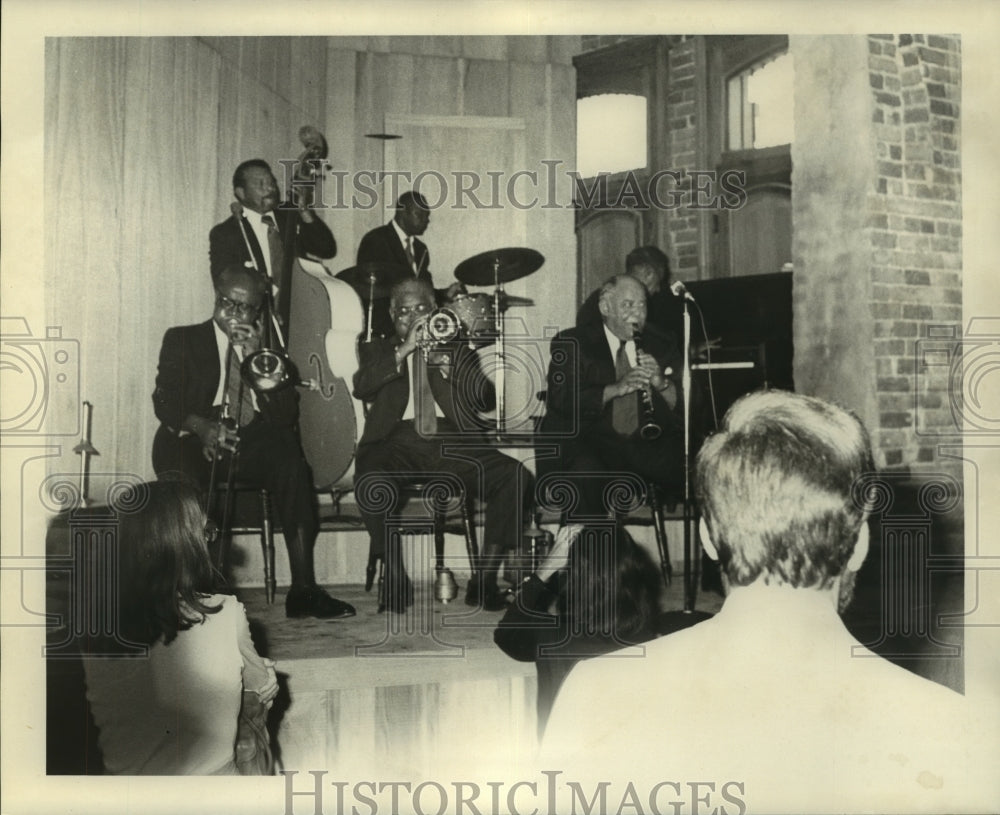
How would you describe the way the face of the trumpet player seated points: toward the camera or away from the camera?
toward the camera

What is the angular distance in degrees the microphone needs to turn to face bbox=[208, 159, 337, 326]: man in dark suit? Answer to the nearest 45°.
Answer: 0° — it already faces them

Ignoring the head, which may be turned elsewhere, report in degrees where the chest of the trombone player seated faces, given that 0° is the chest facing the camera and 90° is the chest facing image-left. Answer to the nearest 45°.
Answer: approximately 315°

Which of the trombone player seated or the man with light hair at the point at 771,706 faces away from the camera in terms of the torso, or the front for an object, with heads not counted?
the man with light hair

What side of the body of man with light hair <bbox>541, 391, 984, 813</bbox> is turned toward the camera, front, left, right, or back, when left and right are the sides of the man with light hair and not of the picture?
back

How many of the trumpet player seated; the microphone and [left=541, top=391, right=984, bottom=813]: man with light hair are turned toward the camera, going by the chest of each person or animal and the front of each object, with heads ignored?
1

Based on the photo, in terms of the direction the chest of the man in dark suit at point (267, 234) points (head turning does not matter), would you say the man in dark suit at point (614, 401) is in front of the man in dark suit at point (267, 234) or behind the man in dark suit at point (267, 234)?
in front

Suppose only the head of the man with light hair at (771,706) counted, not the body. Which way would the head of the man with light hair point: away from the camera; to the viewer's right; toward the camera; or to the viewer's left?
away from the camera

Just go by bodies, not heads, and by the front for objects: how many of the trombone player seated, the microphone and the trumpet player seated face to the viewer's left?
1

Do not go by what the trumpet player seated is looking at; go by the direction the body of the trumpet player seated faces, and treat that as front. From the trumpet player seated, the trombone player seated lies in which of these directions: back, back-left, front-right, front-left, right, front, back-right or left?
right

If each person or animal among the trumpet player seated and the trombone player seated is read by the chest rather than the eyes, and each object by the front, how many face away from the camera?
0

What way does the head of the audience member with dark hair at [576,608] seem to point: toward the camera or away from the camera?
away from the camera

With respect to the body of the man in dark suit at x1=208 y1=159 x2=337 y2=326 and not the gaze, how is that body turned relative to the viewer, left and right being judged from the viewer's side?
facing the viewer and to the right of the viewer

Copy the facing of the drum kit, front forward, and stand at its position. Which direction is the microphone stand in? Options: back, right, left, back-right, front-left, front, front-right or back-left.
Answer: left

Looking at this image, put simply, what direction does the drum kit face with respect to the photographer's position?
facing the viewer

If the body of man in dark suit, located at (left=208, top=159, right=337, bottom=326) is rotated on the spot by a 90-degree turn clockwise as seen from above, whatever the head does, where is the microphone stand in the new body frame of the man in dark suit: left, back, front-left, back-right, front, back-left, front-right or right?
back-left

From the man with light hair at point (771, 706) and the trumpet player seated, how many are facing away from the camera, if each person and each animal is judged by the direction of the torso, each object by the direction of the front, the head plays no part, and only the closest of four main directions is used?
1
